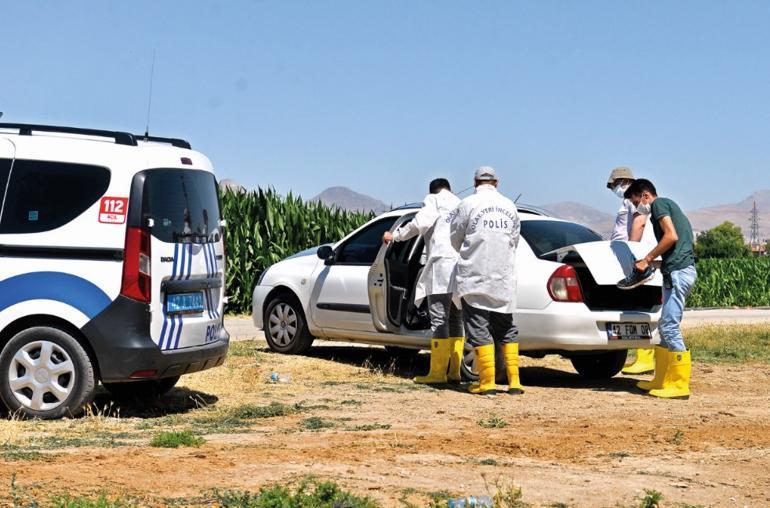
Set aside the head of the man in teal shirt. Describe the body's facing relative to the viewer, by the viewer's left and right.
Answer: facing to the left of the viewer

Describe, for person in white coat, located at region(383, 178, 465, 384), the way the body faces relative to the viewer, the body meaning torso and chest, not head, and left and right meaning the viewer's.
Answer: facing away from the viewer and to the left of the viewer

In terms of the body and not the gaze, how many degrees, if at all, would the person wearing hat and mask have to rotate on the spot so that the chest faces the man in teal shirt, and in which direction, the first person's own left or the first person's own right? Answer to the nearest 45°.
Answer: approximately 45° to the first person's own left

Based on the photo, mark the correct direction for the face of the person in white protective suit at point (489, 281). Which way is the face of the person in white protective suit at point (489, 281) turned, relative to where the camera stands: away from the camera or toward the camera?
away from the camera

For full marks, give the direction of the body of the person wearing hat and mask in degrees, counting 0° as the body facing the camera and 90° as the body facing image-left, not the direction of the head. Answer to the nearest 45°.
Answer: approximately 45°

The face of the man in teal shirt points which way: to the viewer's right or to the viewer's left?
to the viewer's left

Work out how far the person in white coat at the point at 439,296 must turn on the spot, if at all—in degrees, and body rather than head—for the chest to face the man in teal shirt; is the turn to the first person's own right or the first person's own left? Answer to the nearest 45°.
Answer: approximately 135° to the first person's own right
